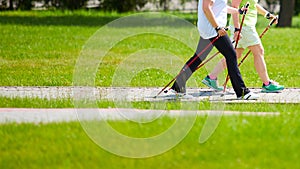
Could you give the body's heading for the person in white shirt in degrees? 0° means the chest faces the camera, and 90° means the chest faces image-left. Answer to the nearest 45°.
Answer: approximately 270°
